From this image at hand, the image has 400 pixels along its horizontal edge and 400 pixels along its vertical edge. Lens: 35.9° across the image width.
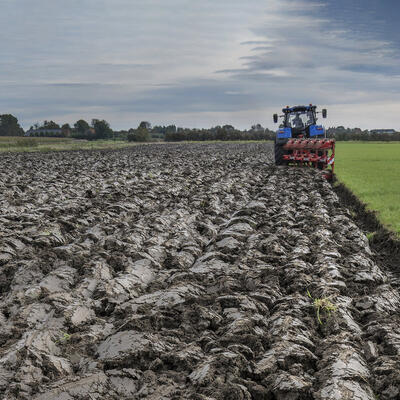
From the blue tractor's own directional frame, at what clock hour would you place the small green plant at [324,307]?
The small green plant is roughly at 6 o'clock from the blue tractor.

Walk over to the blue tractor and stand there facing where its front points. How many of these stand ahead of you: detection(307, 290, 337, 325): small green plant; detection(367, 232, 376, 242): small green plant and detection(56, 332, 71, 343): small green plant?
0

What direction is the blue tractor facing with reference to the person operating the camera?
facing away from the viewer

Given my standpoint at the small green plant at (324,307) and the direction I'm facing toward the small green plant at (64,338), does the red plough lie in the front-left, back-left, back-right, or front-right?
back-right

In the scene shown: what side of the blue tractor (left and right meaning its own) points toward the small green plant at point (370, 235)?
back

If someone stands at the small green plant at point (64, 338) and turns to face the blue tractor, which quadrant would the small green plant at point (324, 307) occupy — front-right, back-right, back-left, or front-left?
front-right

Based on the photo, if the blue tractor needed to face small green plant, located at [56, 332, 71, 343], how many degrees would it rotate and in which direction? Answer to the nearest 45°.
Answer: approximately 180°
